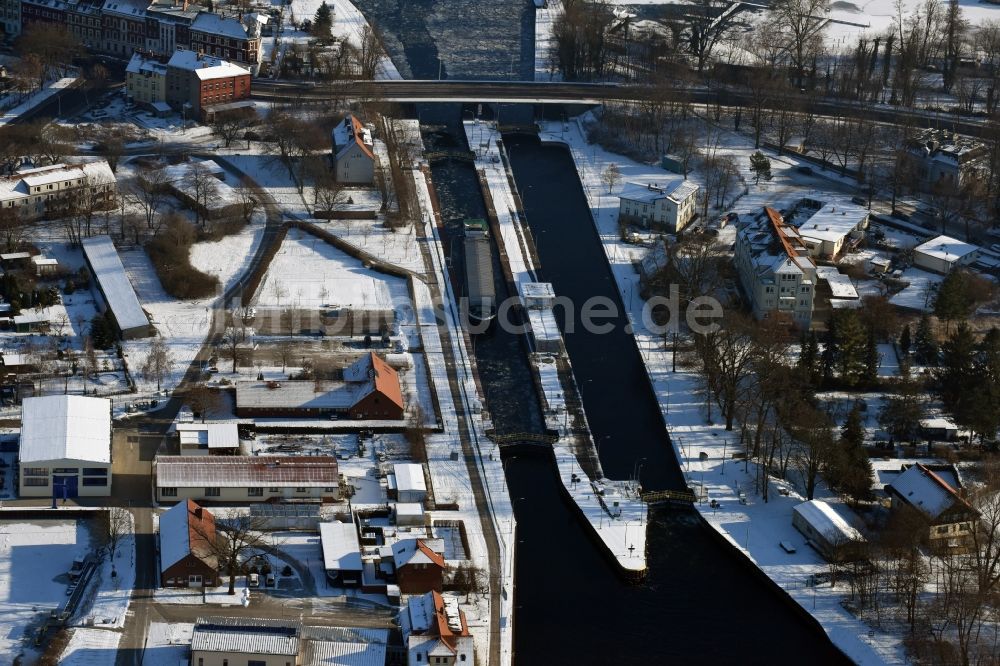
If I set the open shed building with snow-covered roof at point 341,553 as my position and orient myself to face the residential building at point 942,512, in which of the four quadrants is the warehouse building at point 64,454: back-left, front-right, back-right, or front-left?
back-left

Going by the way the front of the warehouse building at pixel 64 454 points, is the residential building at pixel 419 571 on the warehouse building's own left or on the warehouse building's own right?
on the warehouse building's own left

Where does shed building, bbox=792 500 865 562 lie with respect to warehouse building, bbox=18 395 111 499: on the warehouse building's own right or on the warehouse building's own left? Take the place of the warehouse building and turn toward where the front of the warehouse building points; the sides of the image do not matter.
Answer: on the warehouse building's own left

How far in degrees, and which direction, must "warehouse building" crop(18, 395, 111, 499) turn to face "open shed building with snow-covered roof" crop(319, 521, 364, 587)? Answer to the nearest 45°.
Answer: approximately 45° to its left

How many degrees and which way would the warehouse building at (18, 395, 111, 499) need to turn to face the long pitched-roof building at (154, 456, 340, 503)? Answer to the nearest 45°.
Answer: approximately 90° to its left

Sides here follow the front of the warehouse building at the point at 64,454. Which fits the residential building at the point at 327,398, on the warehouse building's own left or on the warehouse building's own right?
on the warehouse building's own left

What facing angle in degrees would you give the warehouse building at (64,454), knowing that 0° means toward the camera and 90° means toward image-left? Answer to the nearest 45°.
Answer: approximately 0°

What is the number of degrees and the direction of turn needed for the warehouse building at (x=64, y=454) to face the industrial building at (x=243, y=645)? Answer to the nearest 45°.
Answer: approximately 45° to its left

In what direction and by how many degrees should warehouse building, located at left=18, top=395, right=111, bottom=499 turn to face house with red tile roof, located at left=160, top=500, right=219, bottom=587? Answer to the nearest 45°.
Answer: approximately 45° to its left
